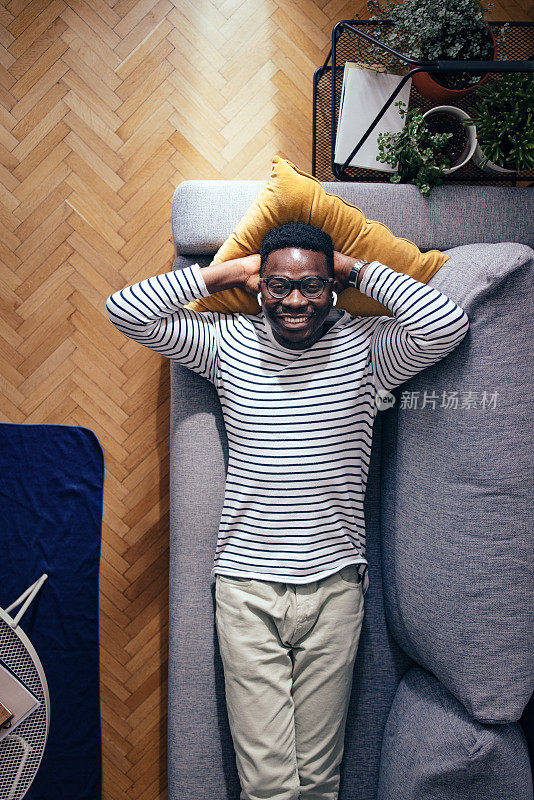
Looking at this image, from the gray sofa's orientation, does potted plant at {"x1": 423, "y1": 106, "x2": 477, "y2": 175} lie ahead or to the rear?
to the rear

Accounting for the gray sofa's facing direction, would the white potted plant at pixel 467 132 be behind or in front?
behind

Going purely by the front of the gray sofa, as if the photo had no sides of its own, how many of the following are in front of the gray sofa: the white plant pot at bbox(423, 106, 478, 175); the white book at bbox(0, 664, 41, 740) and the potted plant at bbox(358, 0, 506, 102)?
1

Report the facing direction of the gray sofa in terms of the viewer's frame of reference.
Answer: facing to the left of the viewer
